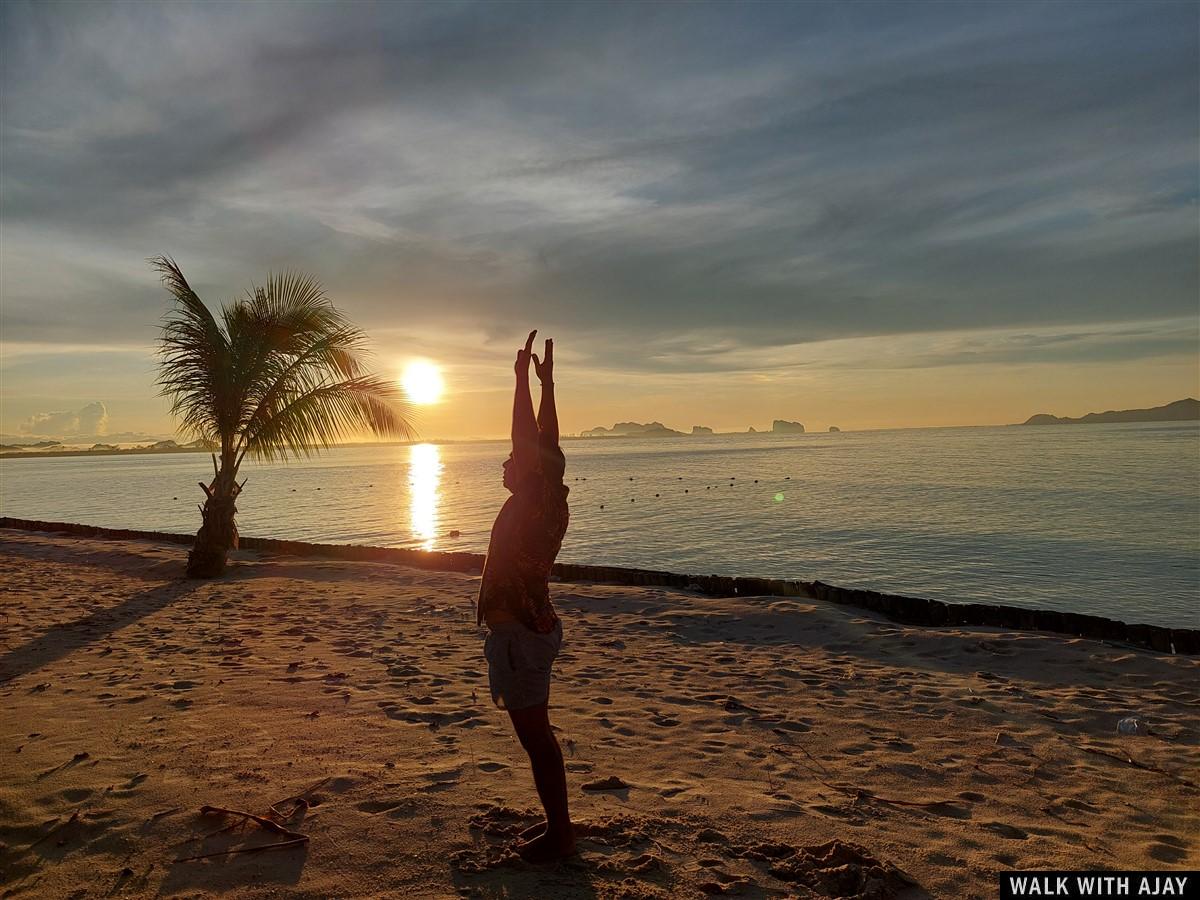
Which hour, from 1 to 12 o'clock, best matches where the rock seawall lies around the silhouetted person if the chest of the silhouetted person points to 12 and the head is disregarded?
The rock seawall is roughly at 4 o'clock from the silhouetted person.

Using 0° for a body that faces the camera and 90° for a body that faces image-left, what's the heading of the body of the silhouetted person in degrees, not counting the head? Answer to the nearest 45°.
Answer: approximately 90°
